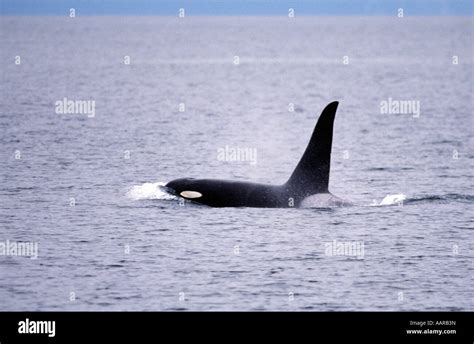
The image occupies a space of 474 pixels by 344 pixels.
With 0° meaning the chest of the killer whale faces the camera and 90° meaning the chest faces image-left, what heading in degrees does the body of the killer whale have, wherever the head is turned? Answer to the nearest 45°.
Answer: approximately 90°
